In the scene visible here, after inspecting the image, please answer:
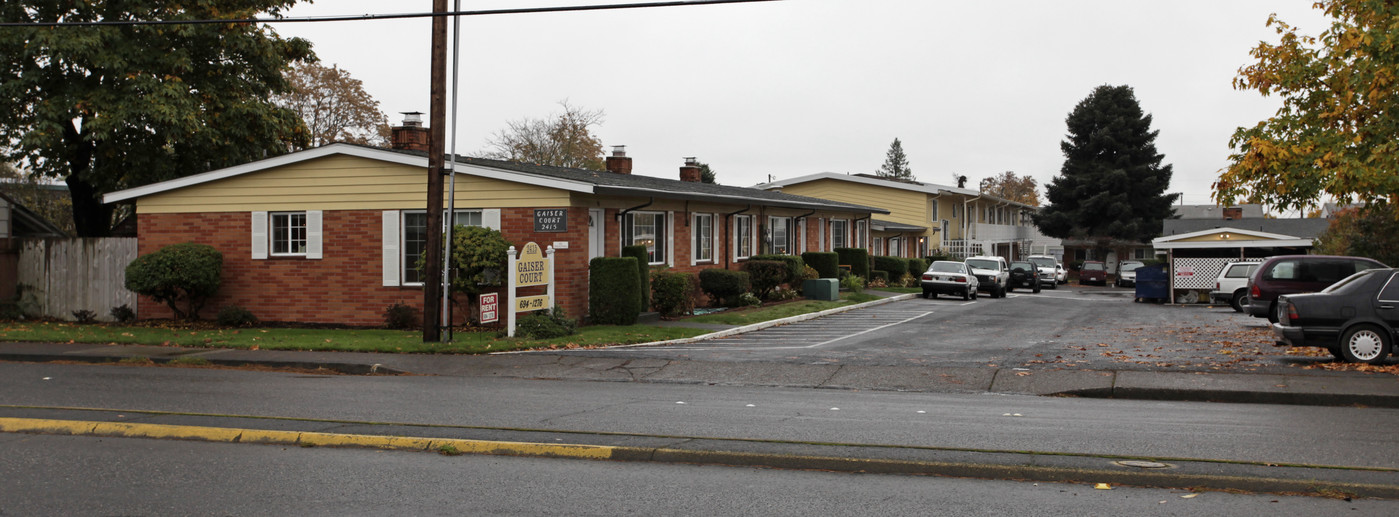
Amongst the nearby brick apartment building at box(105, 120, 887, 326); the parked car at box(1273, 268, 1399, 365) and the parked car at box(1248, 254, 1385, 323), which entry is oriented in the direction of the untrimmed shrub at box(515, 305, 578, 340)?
the nearby brick apartment building

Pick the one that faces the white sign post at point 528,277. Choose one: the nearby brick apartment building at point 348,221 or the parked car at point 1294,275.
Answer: the nearby brick apartment building

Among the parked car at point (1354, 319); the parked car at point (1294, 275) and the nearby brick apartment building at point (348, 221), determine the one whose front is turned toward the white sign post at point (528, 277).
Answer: the nearby brick apartment building

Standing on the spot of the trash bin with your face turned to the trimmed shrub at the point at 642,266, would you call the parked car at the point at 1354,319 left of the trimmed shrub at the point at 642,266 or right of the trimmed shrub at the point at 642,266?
left

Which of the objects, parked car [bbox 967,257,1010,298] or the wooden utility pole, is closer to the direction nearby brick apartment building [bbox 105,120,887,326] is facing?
the wooden utility pole

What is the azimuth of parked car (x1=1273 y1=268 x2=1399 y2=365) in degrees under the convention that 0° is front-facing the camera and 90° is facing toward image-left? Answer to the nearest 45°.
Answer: approximately 270°

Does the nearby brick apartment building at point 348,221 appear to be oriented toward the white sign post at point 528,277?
yes

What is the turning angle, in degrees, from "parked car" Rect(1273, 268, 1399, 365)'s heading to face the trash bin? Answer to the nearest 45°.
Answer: approximately 90° to its left

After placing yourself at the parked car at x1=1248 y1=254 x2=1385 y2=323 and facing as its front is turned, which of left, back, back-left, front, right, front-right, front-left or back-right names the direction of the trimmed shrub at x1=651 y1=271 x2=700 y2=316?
back

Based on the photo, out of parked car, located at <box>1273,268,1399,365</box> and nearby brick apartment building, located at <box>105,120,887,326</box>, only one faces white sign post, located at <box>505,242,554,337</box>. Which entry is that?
the nearby brick apartment building
